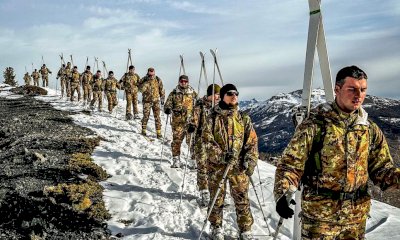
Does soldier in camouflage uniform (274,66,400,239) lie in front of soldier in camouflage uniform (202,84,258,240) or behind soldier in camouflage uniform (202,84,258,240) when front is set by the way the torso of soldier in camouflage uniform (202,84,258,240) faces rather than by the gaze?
in front

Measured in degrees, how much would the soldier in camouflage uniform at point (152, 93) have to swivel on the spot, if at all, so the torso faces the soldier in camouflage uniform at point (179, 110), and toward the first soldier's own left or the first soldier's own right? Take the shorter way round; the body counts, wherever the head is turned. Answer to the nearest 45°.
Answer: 0° — they already face them

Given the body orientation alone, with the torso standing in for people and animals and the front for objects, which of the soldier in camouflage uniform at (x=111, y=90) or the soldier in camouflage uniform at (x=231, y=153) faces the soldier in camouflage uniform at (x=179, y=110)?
the soldier in camouflage uniform at (x=111, y=90)

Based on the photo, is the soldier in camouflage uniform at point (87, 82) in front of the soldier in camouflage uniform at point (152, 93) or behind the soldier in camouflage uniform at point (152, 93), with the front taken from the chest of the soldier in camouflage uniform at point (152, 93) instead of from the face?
behind

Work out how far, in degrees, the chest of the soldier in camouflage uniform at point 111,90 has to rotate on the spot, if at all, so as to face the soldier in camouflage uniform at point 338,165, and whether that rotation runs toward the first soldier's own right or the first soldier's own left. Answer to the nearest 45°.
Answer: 0° — they already face them

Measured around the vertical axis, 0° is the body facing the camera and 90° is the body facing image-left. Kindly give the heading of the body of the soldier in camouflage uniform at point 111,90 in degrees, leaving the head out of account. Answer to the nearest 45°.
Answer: approximately 0°

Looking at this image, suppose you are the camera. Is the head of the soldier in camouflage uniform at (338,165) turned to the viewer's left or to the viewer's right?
to the viewer's right

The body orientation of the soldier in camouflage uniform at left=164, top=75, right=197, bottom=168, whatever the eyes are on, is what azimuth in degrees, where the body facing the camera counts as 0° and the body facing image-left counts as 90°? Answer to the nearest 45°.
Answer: approximately 0°

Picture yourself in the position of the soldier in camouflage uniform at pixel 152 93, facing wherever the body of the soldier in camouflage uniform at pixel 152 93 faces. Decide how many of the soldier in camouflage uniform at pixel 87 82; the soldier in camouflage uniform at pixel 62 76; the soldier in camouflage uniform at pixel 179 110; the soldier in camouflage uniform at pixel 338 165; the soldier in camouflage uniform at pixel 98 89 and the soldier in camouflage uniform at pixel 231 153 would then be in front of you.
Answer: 3

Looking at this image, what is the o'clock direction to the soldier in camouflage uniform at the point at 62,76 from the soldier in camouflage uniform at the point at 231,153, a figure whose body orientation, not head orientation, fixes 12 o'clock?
the soldier in camouflage uniform at the point at 62,76 is roughly at 5 o'clock from the soldier in camouflage uniform at the point at 231,153.

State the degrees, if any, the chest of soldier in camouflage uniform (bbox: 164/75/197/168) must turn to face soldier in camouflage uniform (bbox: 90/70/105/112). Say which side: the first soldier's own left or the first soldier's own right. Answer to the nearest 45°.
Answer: approximately 180°
